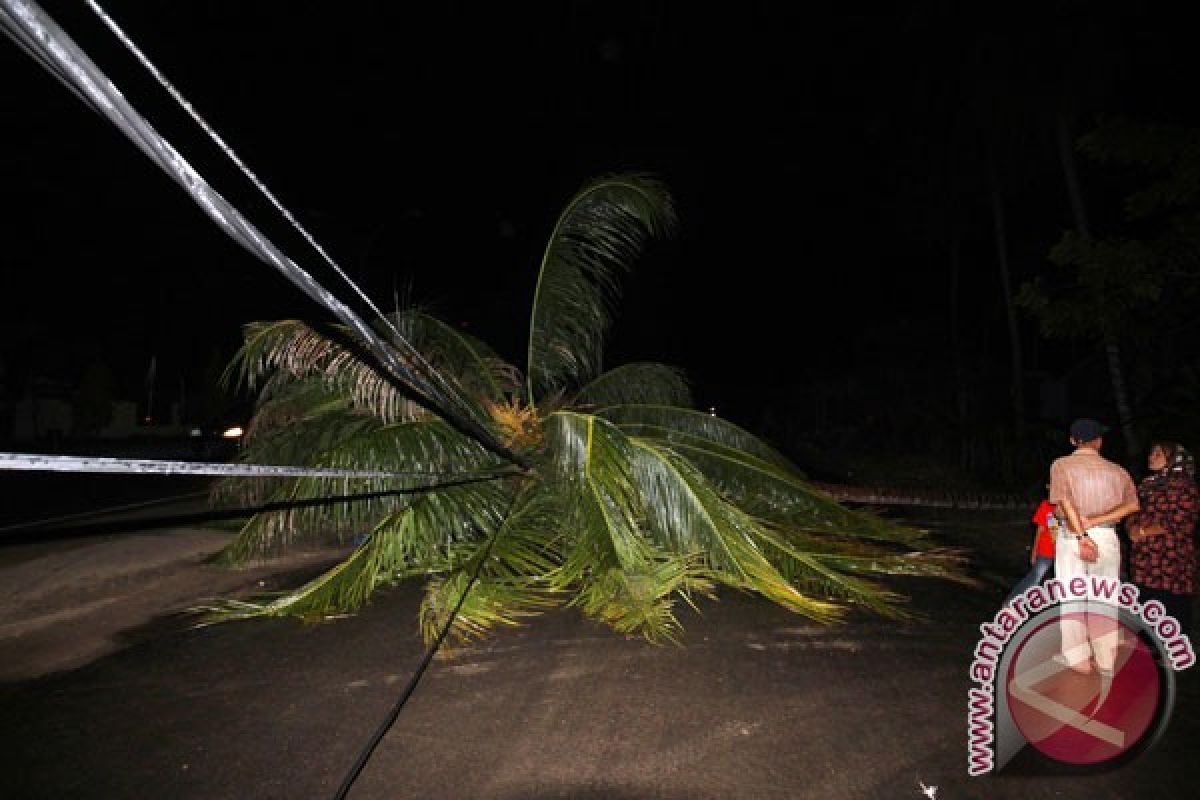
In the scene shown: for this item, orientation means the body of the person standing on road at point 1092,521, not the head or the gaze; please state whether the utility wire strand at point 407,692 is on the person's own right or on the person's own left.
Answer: on the person's own left

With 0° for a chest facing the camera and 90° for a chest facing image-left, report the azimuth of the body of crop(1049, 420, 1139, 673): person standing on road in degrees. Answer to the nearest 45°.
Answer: approximately 180°

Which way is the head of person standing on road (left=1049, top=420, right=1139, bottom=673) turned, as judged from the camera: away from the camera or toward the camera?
away from the camera

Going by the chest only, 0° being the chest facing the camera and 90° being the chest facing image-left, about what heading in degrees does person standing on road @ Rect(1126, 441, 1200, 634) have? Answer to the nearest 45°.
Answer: approximately 90°

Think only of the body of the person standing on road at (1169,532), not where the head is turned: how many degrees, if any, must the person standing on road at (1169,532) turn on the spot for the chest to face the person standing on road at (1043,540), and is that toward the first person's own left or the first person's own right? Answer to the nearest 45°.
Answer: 0° — they already face them

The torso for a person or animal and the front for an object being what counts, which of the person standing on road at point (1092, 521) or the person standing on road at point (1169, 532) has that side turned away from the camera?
the person standing on road at point (1092, 521)

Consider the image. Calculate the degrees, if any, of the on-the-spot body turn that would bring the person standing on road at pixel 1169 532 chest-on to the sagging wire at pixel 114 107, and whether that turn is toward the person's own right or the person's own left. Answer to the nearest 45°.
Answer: approximately 90° to the person's own left

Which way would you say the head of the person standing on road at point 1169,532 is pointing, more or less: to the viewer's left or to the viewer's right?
to the viewer's left
